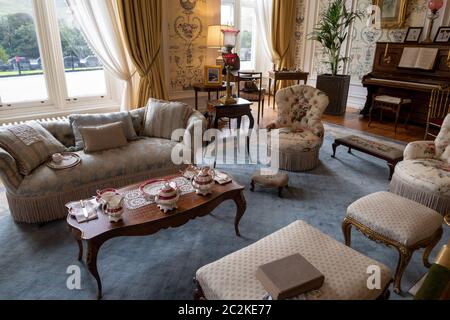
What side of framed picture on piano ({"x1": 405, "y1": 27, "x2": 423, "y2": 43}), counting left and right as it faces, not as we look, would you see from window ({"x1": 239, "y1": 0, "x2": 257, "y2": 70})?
right

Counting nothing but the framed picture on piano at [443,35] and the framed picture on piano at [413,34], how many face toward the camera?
2

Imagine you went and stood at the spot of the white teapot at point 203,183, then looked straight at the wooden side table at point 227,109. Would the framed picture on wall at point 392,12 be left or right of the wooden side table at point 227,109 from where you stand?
right

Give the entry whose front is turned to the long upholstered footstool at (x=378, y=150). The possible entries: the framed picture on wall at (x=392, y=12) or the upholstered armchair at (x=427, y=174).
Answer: the framed picture on wall

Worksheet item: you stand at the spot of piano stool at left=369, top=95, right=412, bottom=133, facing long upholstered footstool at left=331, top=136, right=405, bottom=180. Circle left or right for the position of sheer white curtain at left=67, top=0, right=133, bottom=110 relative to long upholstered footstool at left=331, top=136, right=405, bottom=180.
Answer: right

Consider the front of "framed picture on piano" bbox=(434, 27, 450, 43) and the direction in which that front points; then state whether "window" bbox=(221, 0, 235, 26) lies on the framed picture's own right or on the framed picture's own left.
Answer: on the framed picture's own right

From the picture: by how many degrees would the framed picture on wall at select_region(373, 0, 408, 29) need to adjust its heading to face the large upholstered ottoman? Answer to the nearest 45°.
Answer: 0° — it already faces it

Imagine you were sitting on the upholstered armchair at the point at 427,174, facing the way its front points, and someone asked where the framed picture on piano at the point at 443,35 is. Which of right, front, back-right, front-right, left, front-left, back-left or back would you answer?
back-right

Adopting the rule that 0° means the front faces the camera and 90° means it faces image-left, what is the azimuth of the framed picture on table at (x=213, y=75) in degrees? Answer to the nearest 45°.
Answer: approximately 0°
